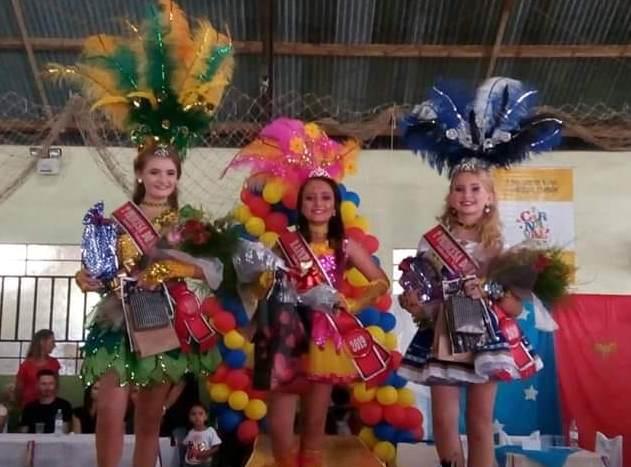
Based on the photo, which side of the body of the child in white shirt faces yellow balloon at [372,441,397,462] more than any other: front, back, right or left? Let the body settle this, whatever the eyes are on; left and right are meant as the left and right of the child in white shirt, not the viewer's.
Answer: left

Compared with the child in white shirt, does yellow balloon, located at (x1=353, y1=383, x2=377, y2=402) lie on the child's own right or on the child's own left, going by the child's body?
on the child's own left

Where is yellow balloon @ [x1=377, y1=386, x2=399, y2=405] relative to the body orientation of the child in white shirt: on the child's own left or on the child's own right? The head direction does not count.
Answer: on the child's own left
